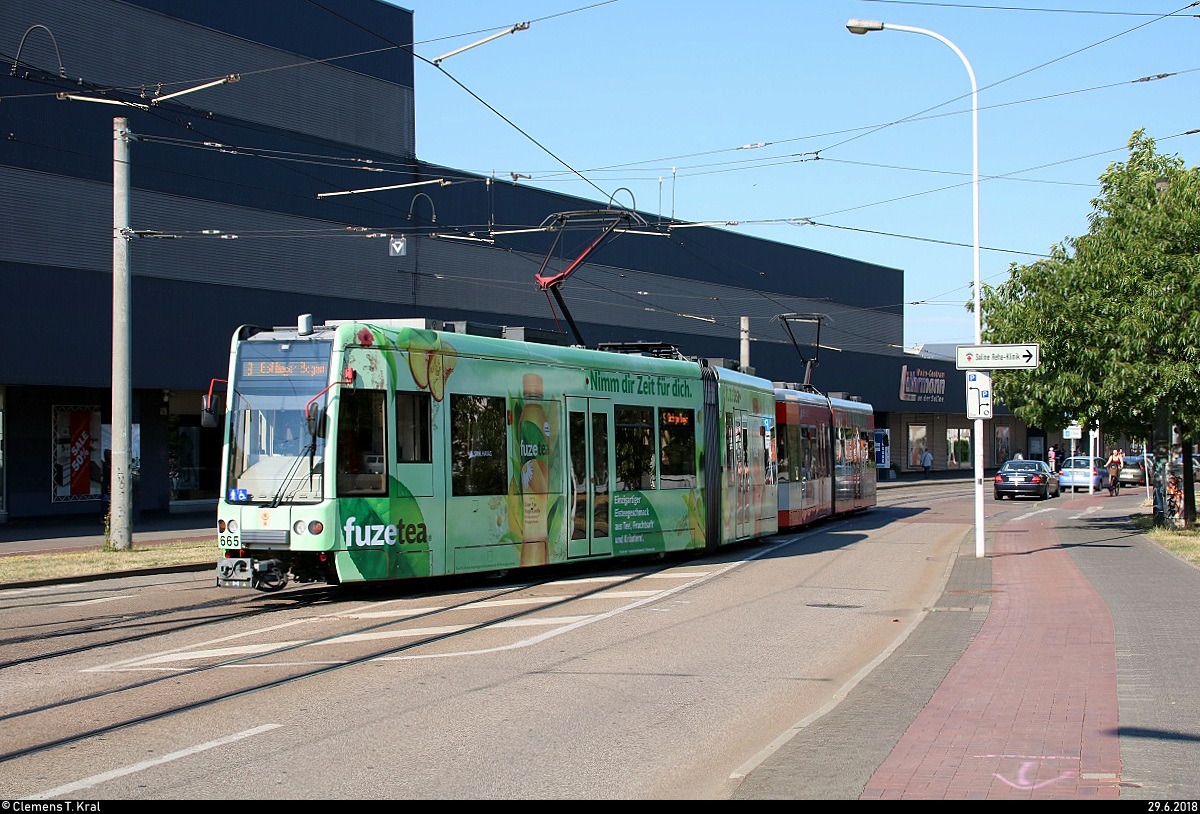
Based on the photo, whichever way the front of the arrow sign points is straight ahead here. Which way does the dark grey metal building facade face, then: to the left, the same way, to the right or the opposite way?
to the left

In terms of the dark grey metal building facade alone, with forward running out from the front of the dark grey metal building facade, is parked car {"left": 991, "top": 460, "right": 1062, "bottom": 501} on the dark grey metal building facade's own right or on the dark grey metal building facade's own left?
on the dark grey metal building facade's own left

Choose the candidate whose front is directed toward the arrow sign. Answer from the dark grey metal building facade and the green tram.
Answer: the dark grey metal building facade

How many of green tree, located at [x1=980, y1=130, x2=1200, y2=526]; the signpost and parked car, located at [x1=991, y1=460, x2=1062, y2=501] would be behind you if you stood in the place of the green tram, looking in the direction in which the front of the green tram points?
3

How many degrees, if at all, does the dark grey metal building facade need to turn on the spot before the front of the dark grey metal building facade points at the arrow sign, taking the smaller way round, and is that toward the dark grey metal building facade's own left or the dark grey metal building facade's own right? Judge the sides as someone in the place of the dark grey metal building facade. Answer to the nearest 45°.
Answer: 0° — it already faces it

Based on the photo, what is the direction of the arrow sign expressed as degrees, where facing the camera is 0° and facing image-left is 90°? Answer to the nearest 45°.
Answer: approximately 0°

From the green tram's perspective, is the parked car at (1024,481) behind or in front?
behind

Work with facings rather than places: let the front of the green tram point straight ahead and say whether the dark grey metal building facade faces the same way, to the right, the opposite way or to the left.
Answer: to the left

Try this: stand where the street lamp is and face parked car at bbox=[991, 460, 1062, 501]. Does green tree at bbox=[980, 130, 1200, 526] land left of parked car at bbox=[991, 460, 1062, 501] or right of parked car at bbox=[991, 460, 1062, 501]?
right

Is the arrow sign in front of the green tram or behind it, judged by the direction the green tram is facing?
behind
